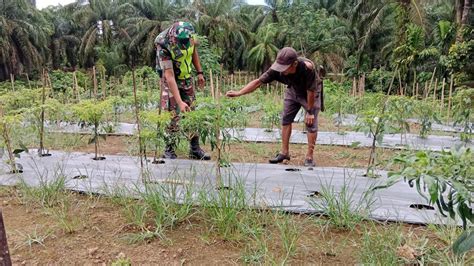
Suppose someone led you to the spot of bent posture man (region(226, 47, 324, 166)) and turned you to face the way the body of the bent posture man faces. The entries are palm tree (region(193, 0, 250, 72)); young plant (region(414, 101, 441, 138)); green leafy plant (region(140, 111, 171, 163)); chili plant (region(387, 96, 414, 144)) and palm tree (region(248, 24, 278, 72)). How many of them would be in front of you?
1

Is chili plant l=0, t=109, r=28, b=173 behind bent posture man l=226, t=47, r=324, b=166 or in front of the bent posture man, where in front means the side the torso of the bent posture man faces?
in front

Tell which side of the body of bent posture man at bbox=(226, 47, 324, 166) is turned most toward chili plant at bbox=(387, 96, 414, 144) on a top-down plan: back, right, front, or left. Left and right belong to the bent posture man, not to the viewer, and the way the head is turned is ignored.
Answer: back

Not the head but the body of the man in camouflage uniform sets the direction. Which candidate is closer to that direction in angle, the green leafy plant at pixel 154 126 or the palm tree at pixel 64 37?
the green leafy plant

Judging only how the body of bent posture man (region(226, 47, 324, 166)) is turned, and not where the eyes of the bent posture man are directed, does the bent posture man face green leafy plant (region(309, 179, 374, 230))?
no

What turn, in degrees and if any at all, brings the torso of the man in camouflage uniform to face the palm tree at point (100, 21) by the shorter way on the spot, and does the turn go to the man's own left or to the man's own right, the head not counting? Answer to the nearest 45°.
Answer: approximately 135° to the man's own left

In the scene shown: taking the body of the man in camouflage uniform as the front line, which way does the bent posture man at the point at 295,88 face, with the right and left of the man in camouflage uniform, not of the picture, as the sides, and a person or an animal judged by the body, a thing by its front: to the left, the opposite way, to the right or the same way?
to the right

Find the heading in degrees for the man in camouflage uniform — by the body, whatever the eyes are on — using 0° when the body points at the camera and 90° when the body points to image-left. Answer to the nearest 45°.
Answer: approximately 315°

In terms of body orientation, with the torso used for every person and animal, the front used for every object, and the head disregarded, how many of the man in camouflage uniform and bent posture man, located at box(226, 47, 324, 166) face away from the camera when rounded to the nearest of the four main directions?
0

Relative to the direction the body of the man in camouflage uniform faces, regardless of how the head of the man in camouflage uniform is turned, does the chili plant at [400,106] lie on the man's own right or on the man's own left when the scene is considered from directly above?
on the man's own left

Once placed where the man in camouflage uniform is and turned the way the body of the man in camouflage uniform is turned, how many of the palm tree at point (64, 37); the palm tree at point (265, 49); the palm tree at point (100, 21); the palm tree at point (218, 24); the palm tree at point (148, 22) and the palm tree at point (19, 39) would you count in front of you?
0

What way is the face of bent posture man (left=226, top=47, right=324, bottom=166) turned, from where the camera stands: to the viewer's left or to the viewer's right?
to the viewer's left

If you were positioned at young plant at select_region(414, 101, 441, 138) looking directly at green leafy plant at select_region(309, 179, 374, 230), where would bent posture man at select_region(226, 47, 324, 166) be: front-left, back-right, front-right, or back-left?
front-right

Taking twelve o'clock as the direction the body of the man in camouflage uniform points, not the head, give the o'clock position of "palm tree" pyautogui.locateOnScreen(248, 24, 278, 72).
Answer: The palm tree is roughly at 8 o'clock from the man in camouflage uniform.

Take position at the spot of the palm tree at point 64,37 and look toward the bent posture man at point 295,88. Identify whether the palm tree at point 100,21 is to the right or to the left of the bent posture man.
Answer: left

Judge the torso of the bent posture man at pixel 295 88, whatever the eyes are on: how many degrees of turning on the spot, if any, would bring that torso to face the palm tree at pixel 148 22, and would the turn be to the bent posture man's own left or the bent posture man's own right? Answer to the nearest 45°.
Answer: approximately 135° to the bent posture man's own right
